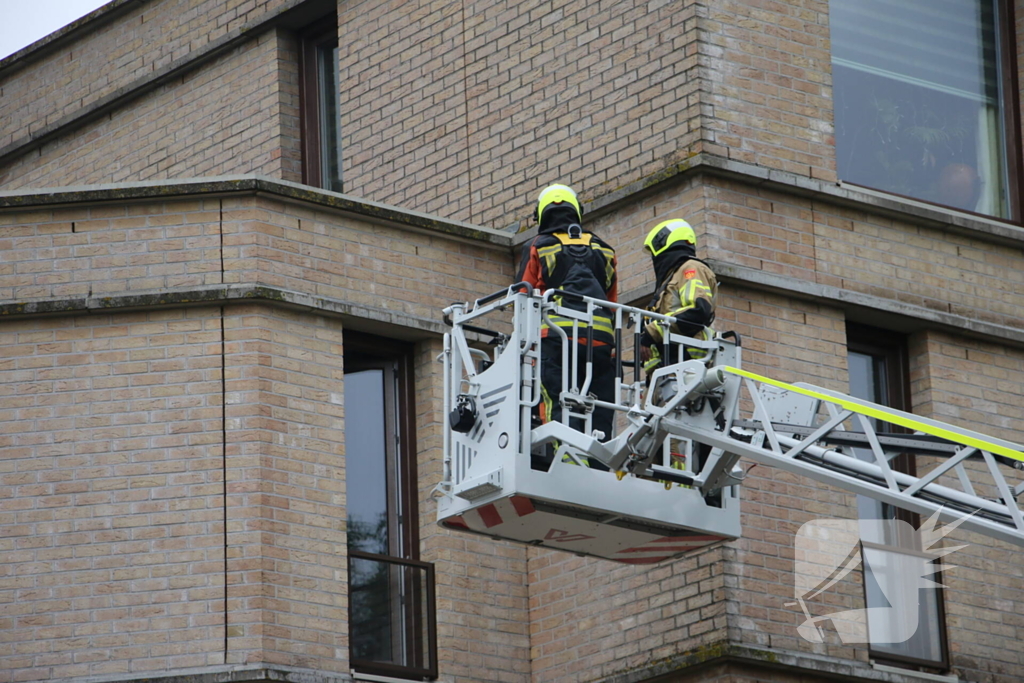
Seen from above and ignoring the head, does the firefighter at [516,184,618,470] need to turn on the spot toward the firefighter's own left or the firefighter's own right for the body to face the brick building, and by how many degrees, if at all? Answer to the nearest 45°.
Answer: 0° — they already face it

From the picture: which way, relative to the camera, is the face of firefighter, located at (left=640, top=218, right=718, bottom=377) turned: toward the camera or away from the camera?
away from the camera

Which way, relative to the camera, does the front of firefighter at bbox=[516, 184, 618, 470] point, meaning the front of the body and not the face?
away from the camera
